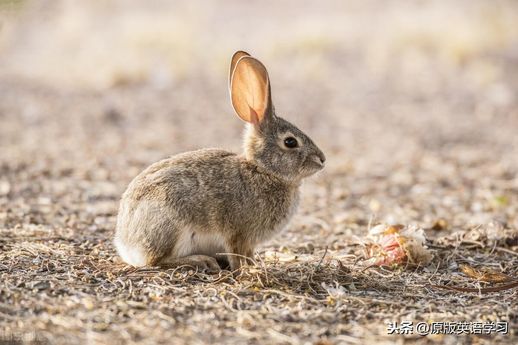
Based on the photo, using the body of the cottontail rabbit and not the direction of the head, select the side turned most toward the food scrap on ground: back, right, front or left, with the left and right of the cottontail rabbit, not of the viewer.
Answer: front

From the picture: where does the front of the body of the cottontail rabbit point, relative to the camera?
to the viewer's right
